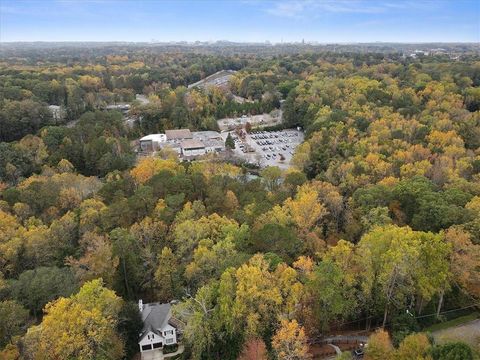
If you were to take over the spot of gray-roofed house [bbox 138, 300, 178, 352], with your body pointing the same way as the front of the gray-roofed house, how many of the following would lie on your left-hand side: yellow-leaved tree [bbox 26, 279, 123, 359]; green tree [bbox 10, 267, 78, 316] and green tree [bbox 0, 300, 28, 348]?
0

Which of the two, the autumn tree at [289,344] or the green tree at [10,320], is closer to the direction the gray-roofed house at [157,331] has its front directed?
the autumn tree

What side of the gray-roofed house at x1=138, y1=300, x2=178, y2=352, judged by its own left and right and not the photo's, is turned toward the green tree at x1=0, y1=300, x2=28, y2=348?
right

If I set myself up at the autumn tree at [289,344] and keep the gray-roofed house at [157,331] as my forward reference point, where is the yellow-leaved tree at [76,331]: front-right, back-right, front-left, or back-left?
front-left

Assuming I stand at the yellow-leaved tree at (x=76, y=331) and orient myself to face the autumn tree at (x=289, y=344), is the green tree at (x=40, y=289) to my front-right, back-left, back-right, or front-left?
back-left

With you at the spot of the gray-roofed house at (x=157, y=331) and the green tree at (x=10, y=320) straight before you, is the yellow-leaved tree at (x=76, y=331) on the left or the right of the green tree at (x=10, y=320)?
left

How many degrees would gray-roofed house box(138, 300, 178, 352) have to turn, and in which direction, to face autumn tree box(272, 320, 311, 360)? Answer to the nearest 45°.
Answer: approximately 45° to its left

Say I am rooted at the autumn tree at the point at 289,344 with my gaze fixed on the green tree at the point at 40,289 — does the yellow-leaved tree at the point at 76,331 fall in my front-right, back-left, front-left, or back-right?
front-left

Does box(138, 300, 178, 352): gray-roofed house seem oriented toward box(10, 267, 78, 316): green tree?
no

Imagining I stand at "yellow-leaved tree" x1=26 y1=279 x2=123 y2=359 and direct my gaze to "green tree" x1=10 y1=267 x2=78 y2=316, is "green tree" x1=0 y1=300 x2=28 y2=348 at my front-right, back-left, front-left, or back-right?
front-left

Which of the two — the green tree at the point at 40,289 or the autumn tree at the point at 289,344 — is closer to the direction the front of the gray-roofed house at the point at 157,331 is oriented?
the autumn tree

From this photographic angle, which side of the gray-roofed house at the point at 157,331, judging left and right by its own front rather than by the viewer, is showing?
front

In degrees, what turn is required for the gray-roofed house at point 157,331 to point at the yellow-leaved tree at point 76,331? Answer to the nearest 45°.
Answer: approximately 45° to its right

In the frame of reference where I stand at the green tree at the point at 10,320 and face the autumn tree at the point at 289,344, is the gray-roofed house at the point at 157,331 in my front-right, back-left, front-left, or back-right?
front-left
